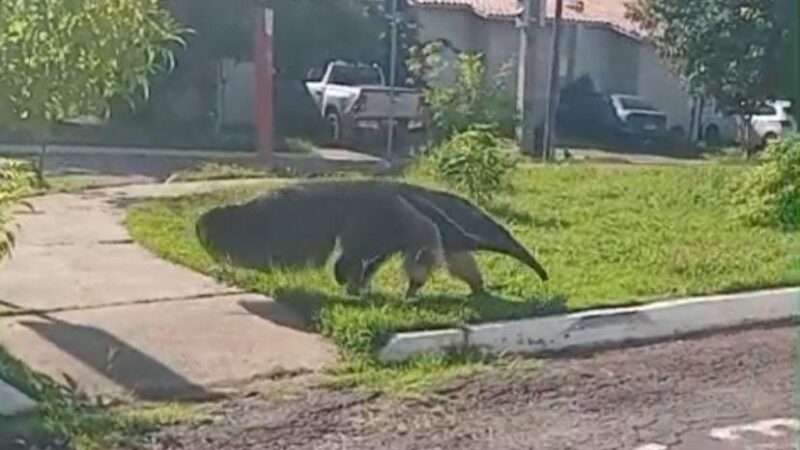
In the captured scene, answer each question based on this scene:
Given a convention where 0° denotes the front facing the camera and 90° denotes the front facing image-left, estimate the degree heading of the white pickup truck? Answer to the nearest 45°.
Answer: approximately 135°

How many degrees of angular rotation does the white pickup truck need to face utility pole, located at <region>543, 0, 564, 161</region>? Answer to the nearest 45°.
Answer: approximately 180°

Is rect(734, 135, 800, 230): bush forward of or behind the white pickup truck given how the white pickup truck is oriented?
behind

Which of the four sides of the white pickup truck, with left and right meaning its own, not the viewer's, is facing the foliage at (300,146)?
left
